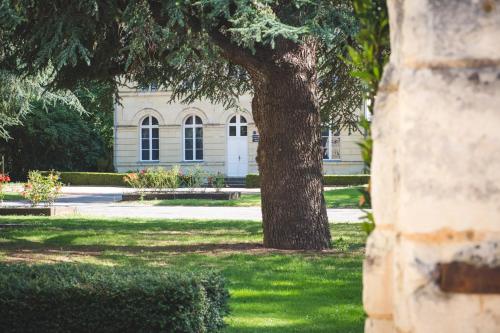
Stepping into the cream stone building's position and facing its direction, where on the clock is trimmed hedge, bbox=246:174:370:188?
The trimmed hedge is roughly at 10 o'clock from the cream stone building.

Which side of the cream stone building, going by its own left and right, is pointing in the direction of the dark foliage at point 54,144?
right

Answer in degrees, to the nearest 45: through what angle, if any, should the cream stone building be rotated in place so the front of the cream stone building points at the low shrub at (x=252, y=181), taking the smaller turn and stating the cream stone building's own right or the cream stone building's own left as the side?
approximately 45° to the cream stone building's own left

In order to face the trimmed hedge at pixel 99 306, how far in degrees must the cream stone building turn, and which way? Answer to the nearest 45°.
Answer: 0° — it already faces it

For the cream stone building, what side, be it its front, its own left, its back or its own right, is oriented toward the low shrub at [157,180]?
front

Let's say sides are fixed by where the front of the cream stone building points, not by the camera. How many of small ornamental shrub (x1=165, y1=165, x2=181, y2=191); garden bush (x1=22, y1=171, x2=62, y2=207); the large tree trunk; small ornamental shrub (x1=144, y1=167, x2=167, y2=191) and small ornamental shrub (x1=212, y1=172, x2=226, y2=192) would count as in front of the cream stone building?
5

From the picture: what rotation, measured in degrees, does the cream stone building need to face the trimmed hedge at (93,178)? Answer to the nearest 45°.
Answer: approximately 90° to its right

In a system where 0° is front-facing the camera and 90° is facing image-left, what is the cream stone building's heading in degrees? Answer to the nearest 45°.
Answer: approximately 0°

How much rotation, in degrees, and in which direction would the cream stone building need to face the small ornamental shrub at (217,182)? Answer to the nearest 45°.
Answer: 0° — it already faces it

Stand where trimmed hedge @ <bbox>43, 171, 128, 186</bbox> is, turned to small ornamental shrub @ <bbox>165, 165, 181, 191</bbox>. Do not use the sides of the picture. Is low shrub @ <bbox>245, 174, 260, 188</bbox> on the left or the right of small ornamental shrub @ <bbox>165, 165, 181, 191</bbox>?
left

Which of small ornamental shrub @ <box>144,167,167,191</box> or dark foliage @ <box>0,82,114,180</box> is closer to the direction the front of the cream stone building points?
the small ornamental shrub
